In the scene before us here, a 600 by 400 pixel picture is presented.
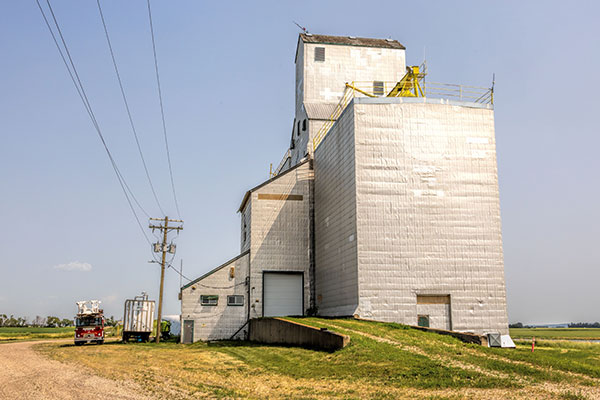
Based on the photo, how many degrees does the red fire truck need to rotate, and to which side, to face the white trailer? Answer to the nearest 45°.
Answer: approximately 135° to its left

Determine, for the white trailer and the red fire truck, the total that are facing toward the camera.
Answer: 1

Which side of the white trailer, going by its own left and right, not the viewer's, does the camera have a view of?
back

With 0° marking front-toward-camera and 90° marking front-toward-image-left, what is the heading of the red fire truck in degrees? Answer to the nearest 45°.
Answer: approximately 0°

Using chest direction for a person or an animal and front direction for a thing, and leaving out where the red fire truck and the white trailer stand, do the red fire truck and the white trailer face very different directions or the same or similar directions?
very different directions

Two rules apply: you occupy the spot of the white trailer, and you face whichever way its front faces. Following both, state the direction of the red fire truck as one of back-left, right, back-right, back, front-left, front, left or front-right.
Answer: back-left
